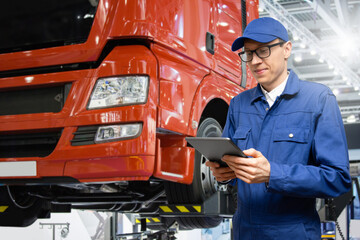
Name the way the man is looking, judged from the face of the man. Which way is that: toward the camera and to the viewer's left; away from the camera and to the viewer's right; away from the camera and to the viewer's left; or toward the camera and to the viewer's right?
toward the camera and to the viewer's left

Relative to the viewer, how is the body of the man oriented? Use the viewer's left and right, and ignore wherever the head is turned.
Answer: facing the viewer and to the left of the viewer

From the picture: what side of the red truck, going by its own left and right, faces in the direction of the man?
left

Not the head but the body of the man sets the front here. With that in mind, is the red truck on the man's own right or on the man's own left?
on the man's own right

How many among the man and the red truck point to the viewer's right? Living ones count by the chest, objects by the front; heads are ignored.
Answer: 0

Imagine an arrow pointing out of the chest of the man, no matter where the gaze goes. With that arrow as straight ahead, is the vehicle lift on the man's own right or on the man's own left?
on the man's own right

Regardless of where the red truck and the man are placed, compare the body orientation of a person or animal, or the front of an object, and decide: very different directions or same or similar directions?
same or similar directions
